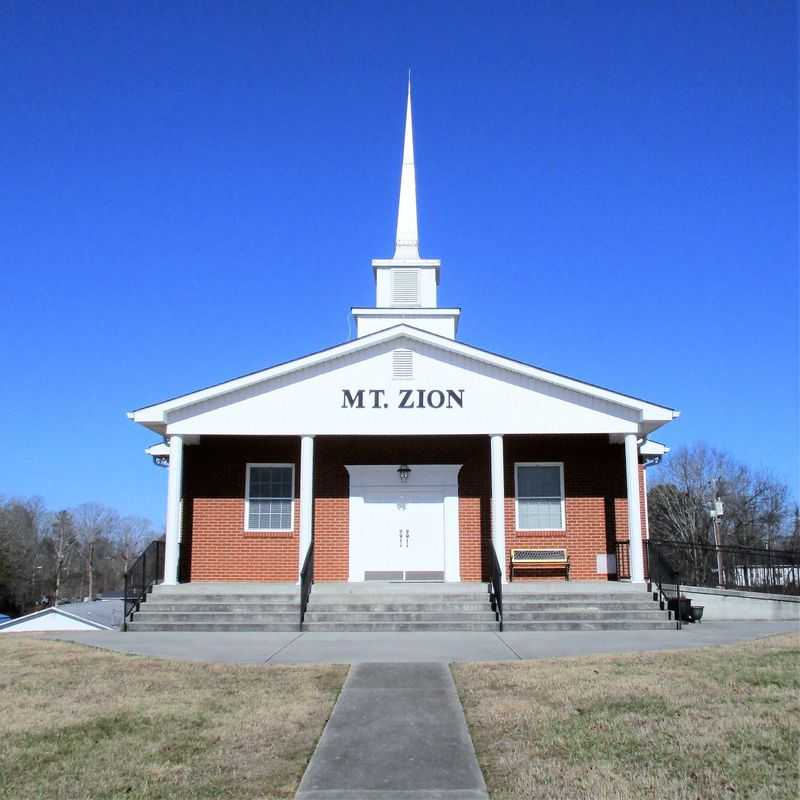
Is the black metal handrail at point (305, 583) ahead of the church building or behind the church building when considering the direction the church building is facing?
ahead

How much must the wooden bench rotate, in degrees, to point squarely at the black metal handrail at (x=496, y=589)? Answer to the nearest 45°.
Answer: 0° — it already faces it

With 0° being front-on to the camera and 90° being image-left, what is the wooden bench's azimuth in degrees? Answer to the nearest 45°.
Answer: approximately 0°

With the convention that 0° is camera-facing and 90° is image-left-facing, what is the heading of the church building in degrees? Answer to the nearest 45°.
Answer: approximately 0°

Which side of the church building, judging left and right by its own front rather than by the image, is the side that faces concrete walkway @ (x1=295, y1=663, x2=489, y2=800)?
front

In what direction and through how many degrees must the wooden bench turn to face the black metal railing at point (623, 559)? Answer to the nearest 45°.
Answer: approximately 90° to its left

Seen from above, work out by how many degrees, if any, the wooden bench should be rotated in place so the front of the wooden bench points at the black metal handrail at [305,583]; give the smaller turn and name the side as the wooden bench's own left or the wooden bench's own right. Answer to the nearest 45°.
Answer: approximately 45° to the wooden bench's own right

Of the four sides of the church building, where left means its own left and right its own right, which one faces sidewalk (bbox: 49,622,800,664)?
front
